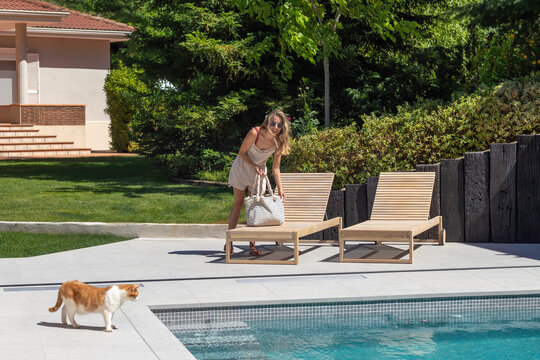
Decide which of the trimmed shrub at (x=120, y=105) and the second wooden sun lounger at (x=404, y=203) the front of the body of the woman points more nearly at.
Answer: the second wooden sun lounger

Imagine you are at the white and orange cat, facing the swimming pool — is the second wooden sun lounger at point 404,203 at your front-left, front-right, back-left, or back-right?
front-left

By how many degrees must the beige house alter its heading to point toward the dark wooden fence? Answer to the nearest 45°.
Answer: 0° — it already faces it

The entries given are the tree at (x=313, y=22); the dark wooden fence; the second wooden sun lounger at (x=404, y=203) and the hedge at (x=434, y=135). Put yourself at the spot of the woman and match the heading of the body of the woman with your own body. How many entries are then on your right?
0

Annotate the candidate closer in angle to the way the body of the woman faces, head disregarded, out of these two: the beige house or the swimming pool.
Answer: the swimming pool

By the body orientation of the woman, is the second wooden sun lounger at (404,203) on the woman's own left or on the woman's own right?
on the woman's own left

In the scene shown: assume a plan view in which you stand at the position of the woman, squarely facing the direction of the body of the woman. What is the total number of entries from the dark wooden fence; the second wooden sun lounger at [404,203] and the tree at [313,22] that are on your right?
0

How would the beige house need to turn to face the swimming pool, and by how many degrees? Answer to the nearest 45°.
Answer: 0° — it already faces it

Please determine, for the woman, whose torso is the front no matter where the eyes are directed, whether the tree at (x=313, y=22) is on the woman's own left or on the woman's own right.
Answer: on the woman's own left

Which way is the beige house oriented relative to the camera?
toward the camera

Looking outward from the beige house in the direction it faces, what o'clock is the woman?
The woman is roughly at 12 o'clock from the beige house.

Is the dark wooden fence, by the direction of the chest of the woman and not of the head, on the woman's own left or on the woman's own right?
on the woman's own left

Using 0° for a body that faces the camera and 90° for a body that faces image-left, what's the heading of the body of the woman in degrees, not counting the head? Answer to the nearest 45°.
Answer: approximately 315°

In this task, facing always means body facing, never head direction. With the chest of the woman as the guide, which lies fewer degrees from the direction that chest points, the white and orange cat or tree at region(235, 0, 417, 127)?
the white and orange cat

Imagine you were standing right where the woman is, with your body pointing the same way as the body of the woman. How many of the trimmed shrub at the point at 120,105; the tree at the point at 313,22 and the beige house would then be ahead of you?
0

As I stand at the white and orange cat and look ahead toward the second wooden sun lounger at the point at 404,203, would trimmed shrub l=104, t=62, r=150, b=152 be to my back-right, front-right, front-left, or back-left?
front-left

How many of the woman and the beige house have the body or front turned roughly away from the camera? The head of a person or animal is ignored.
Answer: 0
